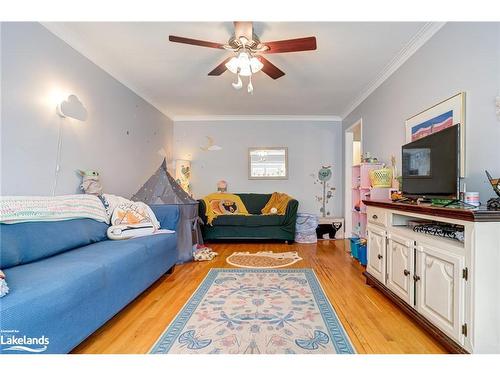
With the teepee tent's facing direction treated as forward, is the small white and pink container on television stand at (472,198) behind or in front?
in front

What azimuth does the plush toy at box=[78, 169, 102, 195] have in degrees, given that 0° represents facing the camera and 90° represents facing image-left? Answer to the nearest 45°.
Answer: approximately 315°

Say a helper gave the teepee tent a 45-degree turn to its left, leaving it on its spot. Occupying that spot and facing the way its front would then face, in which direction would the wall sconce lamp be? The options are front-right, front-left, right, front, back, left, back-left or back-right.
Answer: back-right

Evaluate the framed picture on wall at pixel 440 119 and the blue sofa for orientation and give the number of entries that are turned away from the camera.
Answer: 0

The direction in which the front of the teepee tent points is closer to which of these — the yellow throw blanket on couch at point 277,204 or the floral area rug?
the floral area rug

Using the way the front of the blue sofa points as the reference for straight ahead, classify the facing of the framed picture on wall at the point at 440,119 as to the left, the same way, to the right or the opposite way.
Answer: the opposite way

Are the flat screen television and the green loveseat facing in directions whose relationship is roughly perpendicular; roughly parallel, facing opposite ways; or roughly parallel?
roughly perpendicular

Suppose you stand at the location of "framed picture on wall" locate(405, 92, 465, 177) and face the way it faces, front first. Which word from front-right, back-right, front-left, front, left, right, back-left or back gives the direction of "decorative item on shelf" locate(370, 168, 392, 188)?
right

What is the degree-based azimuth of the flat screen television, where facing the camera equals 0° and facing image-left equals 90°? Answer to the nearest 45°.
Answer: approximately 45°

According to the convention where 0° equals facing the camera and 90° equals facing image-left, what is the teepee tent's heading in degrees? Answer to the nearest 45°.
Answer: approximately 315°

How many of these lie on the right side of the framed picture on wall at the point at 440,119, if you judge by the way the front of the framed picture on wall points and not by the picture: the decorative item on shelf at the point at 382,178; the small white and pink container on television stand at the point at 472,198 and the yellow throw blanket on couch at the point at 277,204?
2

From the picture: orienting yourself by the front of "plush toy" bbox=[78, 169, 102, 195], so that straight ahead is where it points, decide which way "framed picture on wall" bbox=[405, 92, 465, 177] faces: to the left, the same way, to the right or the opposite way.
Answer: the opposite way
